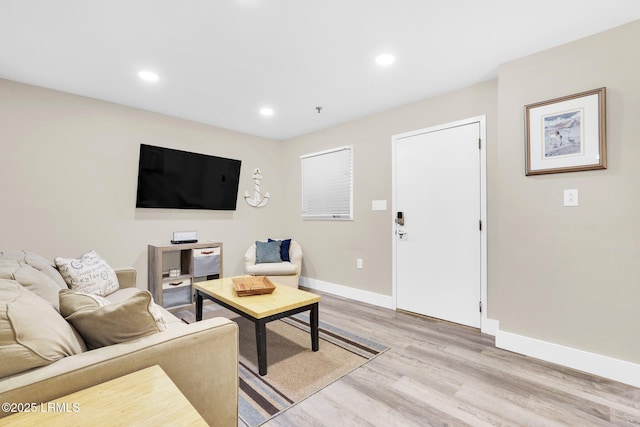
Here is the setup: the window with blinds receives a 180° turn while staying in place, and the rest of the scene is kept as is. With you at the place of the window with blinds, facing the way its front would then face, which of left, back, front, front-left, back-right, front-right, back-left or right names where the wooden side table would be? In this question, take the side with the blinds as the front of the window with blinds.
back-right

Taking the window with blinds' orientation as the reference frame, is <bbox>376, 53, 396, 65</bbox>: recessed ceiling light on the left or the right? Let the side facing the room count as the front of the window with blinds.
on its left

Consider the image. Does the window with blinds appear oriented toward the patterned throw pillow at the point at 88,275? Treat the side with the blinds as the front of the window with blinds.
yes

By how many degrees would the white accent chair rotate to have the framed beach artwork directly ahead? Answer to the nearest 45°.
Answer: approximately 45° to its left

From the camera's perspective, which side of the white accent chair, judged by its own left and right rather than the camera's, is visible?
front

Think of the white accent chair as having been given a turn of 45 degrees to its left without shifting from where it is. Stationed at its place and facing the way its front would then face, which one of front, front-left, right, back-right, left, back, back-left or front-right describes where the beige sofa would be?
front-right

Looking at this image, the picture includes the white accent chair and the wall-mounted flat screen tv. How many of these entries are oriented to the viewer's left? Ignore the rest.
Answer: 0

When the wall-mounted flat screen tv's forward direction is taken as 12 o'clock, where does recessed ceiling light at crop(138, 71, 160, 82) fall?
The recessed ceiling light is roughly at 2 o'clock from the wall-mounted flat screen tv.

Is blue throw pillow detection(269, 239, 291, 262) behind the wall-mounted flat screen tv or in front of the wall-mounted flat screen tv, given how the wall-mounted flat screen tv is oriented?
in front

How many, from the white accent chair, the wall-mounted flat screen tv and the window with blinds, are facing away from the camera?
0

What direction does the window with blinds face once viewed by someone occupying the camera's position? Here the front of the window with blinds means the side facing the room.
facing the viewer and to the left of the viewer

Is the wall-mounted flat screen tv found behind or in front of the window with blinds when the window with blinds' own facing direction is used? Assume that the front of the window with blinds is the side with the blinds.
in front

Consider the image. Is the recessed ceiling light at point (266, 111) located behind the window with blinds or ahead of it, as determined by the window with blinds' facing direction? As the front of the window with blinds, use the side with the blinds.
ahead
